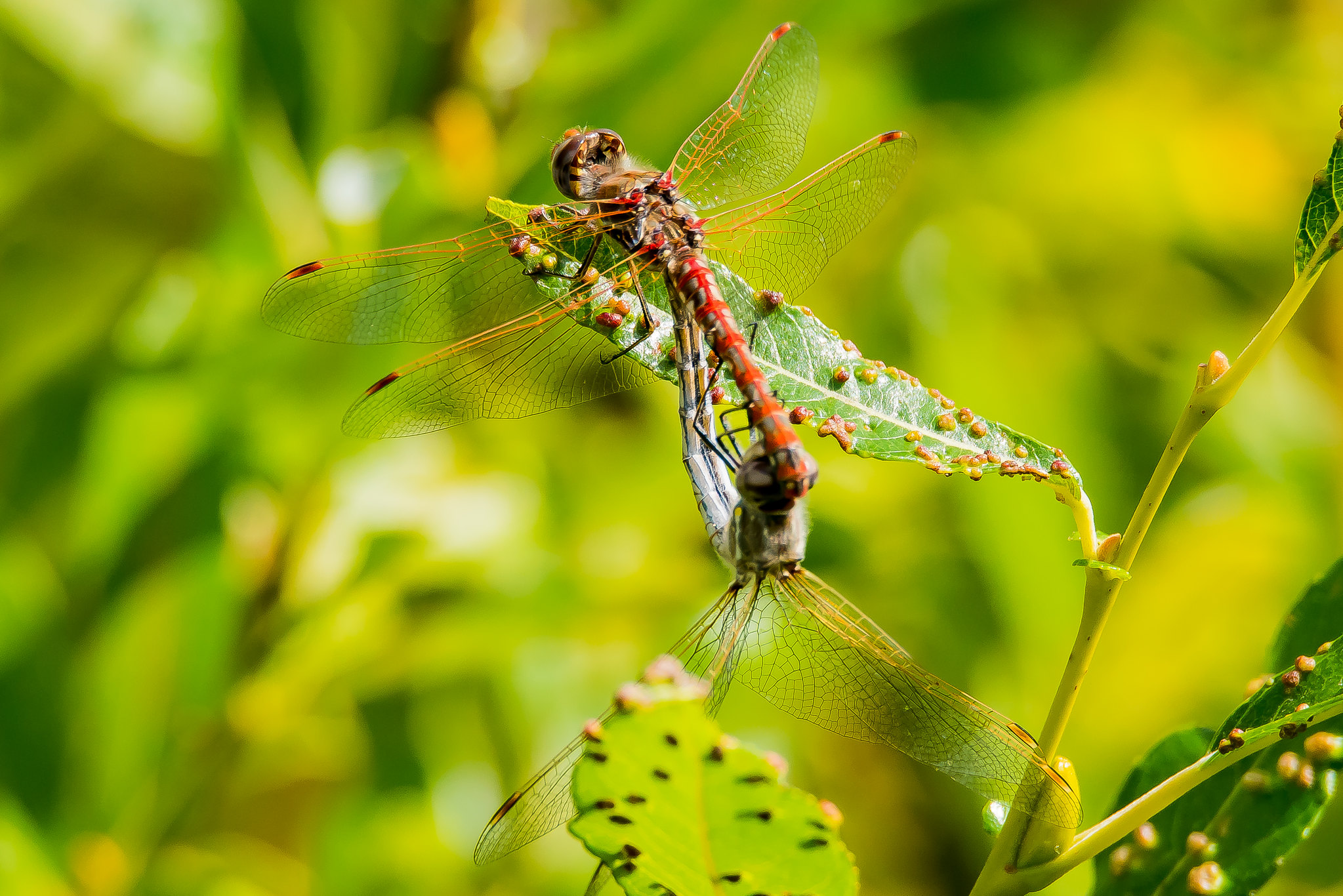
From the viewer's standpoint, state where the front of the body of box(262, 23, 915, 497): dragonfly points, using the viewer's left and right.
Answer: facing away from the viewer and to the left of the viewer
